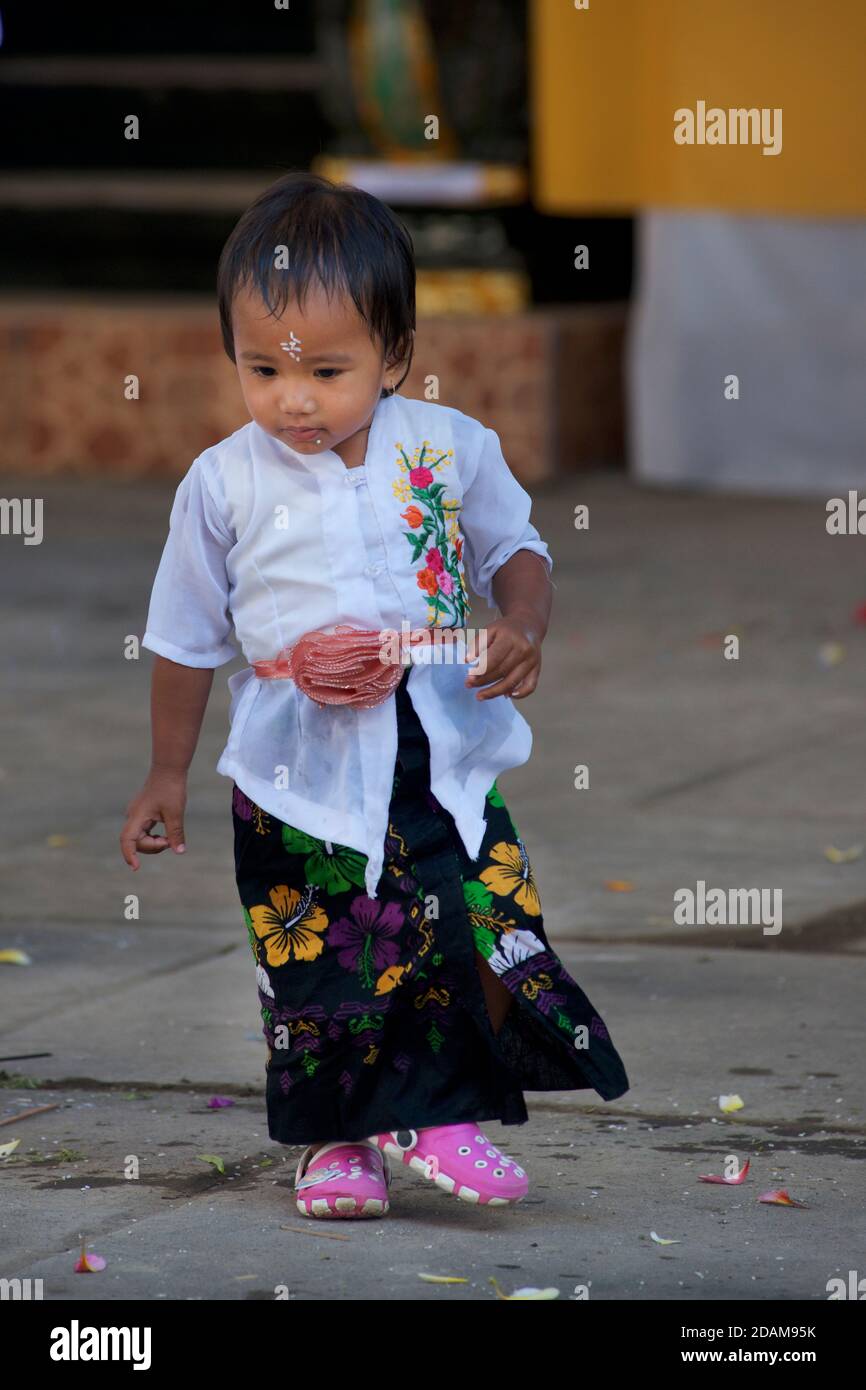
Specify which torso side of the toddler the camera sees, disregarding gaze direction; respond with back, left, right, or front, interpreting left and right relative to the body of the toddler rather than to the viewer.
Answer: front

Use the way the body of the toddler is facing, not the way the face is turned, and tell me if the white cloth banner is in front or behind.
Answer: behind

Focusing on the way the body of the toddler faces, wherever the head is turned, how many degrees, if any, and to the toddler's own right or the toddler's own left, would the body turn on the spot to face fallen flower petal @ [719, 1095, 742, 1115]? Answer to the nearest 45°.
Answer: approximately 135° to the toddler's own left

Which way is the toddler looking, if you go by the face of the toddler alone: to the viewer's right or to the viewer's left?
to the viewer's left

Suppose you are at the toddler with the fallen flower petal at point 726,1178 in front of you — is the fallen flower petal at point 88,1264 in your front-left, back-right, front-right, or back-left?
back-right
